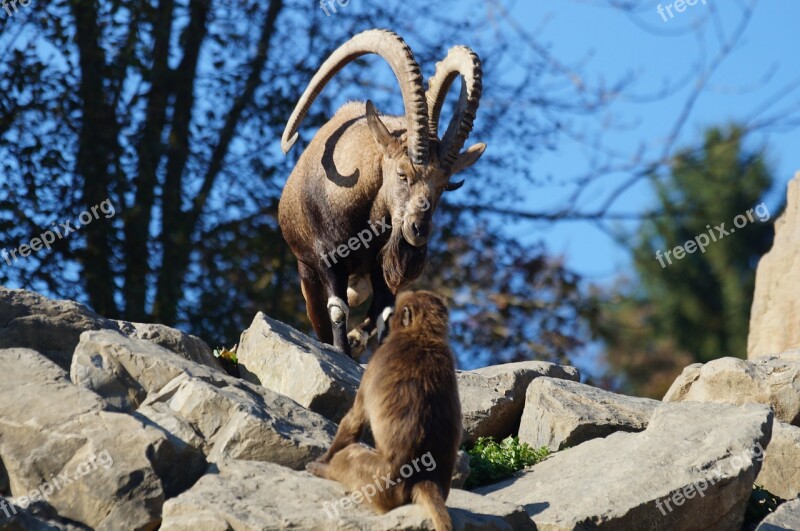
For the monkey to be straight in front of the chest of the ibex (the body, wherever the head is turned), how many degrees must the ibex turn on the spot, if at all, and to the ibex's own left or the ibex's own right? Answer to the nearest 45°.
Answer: approximately 45° to the ibex's own right

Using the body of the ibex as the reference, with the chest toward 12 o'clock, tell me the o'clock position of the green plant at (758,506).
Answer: The green plant is roughly at 11 o'clock from the ibex.

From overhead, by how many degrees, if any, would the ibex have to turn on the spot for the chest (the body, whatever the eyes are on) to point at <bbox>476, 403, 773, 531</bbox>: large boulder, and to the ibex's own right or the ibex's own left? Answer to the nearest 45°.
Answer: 0° — it already faces it

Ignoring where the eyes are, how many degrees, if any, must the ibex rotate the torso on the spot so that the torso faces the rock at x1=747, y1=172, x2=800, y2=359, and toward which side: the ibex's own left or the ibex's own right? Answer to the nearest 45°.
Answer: approximately 90° to the ibex's own left

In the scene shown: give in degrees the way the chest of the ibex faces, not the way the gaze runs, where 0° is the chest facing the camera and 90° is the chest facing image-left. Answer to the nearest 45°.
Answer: approximately 315°

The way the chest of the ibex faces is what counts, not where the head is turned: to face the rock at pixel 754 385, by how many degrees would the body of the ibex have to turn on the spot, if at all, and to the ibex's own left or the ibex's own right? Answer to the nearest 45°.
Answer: approximately 45° to the ibex's own left
